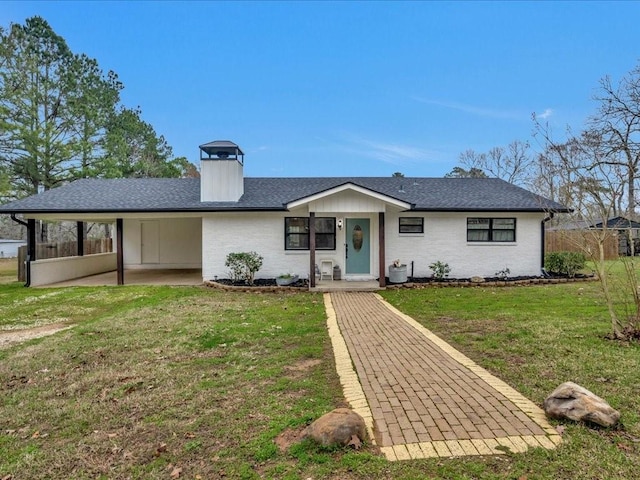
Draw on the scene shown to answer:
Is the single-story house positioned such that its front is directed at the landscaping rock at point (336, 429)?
yes

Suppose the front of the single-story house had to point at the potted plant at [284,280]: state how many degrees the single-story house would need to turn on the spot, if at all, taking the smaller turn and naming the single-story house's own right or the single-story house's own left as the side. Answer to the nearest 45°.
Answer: approximately 45° to the single-story house's own right

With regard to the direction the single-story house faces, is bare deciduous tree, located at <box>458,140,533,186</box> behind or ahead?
behind

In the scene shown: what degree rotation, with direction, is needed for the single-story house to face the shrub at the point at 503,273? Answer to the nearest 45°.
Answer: approximately 90° to its left

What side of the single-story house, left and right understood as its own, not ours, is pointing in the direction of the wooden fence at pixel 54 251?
right

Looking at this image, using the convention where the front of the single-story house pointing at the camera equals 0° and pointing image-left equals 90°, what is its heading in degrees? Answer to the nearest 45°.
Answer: approximately 0°

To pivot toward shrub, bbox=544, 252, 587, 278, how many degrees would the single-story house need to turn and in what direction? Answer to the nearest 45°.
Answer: approximately 90° to its left

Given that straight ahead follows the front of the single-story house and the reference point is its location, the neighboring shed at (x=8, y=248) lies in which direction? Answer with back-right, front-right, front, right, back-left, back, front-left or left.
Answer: back-right

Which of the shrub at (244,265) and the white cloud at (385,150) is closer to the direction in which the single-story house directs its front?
the shrub

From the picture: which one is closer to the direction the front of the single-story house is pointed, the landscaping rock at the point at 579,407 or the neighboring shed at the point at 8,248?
the landscaping rock

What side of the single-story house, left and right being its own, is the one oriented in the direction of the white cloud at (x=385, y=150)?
back
